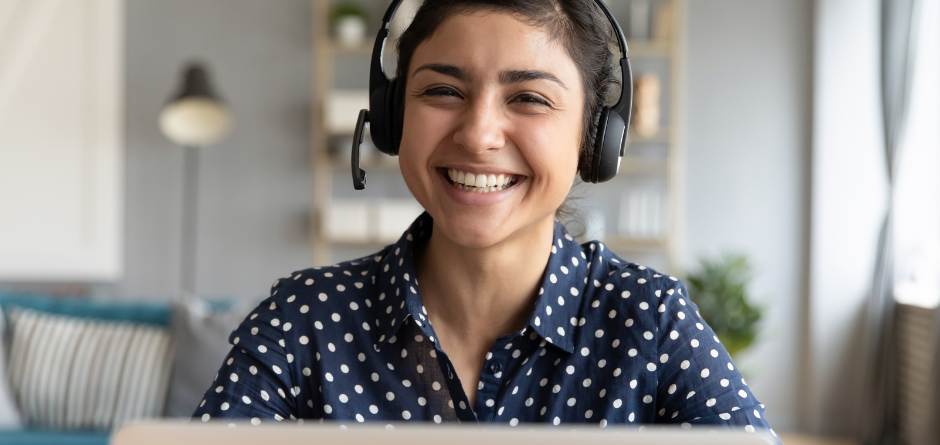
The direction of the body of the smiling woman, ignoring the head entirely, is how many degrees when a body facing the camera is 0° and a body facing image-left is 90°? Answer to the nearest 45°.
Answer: approximately 0°

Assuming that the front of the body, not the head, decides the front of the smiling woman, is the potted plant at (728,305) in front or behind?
behind

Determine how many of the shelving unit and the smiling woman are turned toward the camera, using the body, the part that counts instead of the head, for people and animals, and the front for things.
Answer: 2

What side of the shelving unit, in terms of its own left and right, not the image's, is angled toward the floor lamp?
right

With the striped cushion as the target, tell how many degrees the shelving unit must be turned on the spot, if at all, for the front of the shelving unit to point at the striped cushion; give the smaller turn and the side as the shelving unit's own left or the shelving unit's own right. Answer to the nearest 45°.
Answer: approximately 45° to the shelving unit's own right

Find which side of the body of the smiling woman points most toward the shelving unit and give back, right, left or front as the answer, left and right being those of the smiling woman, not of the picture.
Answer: back

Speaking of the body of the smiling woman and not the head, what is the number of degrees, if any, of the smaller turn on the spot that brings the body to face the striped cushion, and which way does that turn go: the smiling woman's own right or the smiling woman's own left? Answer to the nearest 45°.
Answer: approximately 135° to the smiling woman's own right

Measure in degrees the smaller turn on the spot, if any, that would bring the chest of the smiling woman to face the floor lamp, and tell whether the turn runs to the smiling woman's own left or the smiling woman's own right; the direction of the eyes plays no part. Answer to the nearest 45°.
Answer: approximately 135° to the smiling woman's own right
